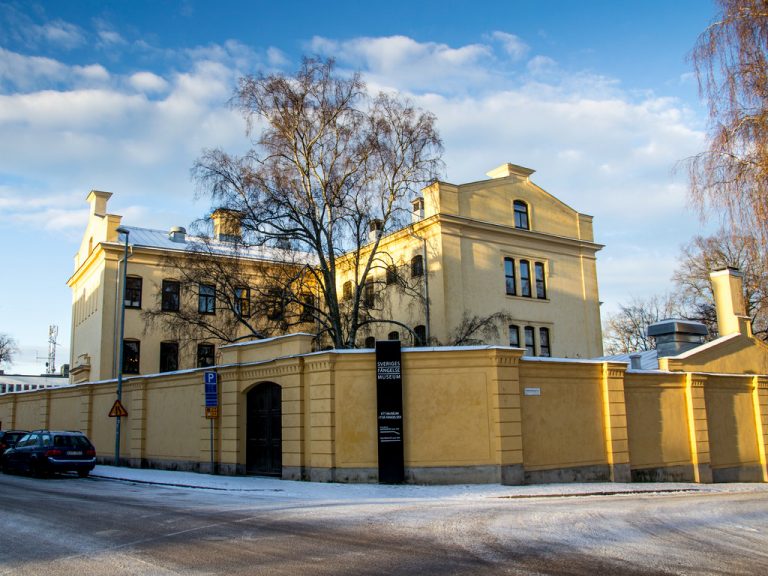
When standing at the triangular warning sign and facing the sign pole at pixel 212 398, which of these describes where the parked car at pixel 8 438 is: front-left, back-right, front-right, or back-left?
back-right

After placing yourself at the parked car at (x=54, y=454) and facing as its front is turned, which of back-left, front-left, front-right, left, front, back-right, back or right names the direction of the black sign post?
back

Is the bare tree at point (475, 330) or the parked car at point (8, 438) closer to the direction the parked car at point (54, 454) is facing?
the parked car

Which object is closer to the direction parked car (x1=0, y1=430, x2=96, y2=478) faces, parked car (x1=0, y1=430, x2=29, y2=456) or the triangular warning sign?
the parked car

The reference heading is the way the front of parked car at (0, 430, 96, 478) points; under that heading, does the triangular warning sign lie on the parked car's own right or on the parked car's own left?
on the parked car's own right

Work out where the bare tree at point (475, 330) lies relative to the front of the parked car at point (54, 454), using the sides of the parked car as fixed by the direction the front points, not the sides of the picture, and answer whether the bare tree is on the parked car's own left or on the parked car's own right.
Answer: on the parked car's own right

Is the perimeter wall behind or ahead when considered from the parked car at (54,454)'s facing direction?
behind

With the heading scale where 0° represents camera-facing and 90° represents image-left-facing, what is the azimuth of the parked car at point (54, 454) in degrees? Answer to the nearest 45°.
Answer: approximately 135°

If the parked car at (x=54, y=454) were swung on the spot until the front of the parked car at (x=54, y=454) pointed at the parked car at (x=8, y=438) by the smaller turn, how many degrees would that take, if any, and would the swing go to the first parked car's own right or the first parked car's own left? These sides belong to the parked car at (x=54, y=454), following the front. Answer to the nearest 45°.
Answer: approximately 45° to the first parked car's own right
